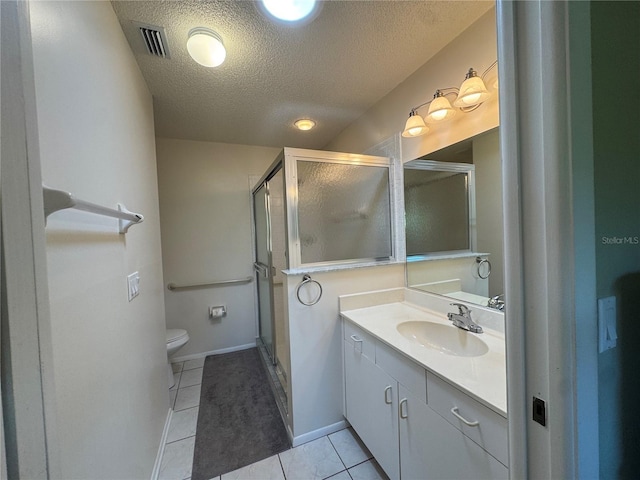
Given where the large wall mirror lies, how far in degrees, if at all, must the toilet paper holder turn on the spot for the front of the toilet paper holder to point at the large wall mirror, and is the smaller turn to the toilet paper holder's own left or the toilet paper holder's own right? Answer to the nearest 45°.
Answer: approximately 45° to the toilet paper holder's own left

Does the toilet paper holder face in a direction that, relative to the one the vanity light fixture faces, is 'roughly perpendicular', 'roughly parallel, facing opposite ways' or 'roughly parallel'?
roughly perpendicular

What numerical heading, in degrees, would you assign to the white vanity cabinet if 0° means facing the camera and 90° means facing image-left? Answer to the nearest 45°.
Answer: approximately 45°
